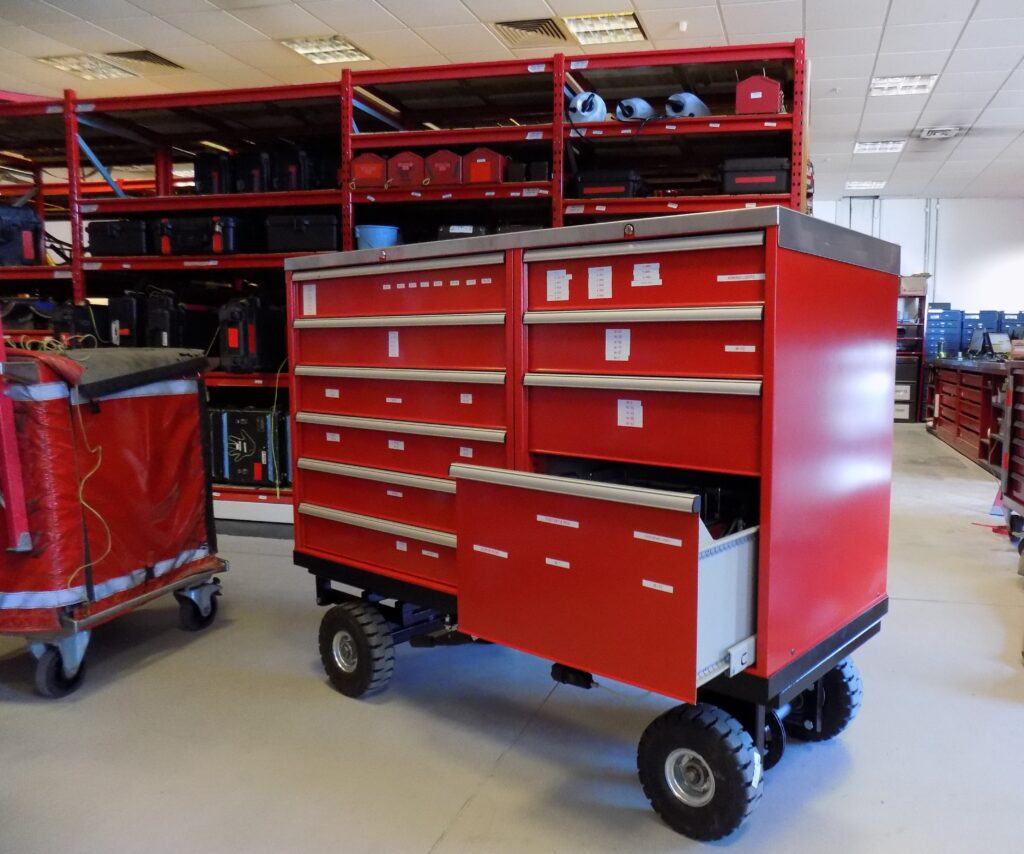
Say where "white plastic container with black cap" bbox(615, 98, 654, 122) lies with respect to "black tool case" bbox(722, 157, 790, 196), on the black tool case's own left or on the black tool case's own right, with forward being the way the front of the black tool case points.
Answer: on the black tool case's own right

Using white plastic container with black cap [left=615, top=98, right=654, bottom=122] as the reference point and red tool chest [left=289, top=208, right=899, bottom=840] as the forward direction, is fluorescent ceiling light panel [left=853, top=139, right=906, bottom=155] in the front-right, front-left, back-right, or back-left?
back-left

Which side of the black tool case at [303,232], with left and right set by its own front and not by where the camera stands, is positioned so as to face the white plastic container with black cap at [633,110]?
left

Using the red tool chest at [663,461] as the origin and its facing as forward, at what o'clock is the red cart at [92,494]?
The red cart is roughly at 2 o'clock from the red tool chest.

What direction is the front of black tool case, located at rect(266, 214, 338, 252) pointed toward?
toward the camera

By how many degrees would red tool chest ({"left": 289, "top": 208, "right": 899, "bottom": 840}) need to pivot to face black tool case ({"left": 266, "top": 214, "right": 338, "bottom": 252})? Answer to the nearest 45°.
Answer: approximately 90° to its right

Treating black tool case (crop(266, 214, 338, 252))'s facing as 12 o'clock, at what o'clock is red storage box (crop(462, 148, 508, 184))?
The red storage box is roughly at 10 o'clock from the black tool case.

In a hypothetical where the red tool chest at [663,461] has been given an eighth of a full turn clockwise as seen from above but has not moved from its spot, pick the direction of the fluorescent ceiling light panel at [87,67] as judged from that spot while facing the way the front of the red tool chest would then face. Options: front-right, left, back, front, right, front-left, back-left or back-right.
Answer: front-right

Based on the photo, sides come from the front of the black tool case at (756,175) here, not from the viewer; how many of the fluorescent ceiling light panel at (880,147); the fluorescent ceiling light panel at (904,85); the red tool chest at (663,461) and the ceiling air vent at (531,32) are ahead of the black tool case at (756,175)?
1

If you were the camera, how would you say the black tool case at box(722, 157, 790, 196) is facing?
facing the viewer

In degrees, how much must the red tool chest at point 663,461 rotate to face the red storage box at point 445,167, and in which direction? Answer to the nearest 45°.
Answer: approximately 135° to its right

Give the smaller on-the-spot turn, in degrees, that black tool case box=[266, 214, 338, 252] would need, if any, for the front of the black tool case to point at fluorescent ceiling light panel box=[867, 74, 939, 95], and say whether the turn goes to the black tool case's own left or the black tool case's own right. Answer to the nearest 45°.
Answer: approximately 90° to the black tool case's own left

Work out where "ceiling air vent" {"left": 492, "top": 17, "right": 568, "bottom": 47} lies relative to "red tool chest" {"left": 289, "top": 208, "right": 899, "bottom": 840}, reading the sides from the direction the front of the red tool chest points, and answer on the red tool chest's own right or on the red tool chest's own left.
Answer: on the red tool chest's own right
